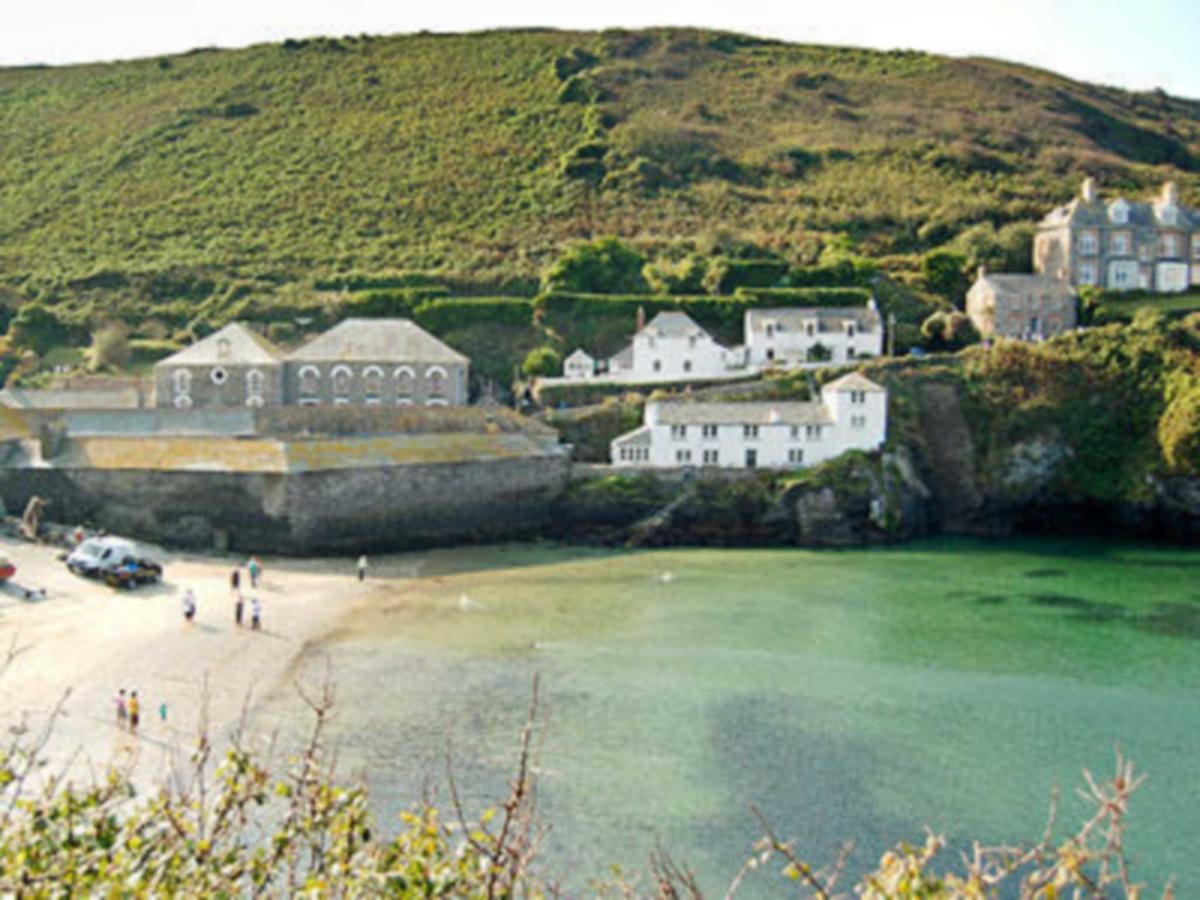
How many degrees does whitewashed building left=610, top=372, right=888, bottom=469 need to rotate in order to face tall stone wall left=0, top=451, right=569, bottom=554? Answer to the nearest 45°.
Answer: approximately 45° to its right

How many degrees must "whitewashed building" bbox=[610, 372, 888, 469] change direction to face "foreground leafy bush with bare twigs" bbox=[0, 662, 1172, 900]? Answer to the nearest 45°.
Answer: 0° — it already faces it

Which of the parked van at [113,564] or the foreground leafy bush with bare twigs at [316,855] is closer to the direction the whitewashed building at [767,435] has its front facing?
the foreground leafy bush with bare twigs

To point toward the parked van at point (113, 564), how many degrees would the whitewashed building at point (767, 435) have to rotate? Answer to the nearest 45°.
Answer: approximately 45° to its right

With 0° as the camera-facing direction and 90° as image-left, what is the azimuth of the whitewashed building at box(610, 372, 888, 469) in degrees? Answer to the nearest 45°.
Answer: approximately 0°

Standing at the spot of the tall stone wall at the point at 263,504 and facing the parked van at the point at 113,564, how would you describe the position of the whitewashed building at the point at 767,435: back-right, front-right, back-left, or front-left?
back-left

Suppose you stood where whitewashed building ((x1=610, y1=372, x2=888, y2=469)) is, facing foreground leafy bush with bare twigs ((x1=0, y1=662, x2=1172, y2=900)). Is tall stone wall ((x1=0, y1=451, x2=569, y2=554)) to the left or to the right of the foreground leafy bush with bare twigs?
right

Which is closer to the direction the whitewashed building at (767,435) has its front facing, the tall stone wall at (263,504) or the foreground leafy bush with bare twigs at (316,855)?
the foreground leafy bush with bare twigs

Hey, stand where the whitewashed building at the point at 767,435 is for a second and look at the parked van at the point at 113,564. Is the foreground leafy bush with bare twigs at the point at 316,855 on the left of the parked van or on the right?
left
